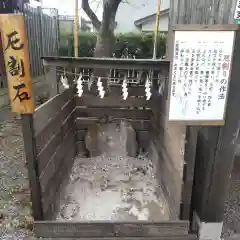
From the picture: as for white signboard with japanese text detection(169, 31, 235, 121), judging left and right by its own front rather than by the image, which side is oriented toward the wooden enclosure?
right

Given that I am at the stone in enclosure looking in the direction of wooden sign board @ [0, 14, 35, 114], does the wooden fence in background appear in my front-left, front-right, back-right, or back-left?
back-right

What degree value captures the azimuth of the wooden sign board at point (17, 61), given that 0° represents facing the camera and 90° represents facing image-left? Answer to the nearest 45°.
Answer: approximately 0°

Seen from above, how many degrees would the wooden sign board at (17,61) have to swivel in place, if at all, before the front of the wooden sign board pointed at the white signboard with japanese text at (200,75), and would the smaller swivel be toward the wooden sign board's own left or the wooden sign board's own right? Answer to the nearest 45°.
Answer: approximately 90° to the wooden sign board's own left

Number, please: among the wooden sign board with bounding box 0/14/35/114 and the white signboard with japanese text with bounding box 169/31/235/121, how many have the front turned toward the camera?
2

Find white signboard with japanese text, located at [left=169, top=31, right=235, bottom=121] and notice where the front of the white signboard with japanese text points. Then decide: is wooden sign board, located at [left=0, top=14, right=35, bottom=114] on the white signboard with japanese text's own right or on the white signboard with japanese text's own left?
on the white signboard with japanese text's own right

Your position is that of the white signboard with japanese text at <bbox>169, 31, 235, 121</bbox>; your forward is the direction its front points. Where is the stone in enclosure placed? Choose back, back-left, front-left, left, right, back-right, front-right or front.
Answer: back-right

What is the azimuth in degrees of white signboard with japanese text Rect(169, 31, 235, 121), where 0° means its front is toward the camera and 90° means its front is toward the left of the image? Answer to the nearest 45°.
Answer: approximately 0°

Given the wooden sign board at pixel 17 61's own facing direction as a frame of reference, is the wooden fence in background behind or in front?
behind
